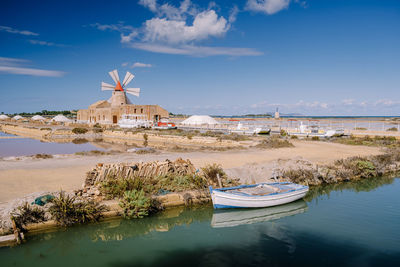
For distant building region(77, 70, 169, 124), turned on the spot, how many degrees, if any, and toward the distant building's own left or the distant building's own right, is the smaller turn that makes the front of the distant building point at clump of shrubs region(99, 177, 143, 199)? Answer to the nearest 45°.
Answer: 0° — it already faces it

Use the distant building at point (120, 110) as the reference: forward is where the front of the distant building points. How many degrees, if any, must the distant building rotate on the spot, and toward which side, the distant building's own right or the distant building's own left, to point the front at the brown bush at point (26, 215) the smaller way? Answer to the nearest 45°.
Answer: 0° — it already faces it

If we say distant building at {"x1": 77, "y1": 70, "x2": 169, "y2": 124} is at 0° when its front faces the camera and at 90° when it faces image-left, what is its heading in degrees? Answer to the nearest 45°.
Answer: approximately 0°

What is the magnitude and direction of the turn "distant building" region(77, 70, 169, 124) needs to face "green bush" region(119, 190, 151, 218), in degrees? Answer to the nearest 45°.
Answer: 0° — it already faces it

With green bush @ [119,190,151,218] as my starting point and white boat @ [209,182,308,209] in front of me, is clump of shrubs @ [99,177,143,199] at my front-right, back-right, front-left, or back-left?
back-left

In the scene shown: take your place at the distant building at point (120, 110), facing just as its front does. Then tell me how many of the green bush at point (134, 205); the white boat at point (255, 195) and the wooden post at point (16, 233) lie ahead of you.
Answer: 3

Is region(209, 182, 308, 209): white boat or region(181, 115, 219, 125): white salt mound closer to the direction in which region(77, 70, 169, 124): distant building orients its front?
the white boat

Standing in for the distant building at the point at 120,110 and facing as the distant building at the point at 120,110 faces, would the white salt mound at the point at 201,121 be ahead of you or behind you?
ahead

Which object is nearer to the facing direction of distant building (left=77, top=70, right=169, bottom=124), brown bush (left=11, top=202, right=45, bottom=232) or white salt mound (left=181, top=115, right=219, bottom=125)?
the brown bush

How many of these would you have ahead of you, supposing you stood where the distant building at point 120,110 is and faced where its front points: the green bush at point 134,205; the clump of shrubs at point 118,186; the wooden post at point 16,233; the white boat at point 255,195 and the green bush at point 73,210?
5

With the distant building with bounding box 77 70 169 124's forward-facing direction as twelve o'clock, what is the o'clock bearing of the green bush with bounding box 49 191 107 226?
The green bush is roughly at 12 o'clock from the distant building.

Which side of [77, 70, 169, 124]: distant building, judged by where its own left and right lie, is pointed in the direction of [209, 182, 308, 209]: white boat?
front

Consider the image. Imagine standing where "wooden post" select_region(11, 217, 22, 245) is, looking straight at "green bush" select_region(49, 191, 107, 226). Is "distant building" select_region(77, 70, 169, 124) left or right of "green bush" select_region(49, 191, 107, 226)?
left
